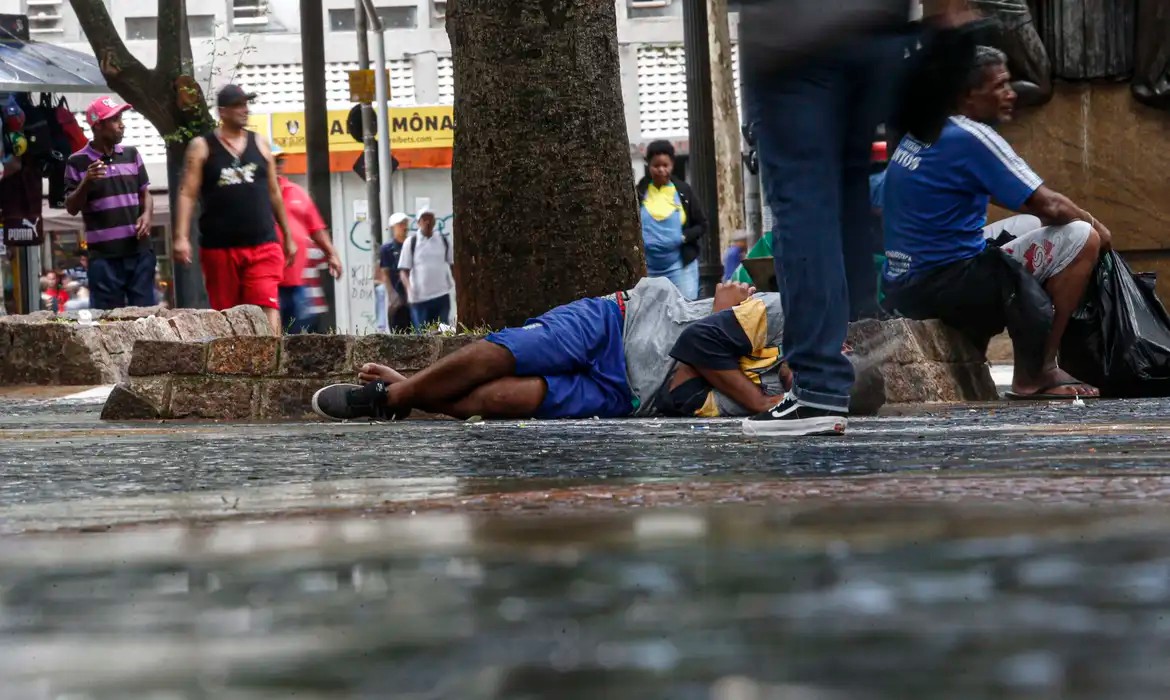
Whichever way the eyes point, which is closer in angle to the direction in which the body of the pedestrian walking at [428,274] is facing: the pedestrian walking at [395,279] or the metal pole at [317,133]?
the metal pole

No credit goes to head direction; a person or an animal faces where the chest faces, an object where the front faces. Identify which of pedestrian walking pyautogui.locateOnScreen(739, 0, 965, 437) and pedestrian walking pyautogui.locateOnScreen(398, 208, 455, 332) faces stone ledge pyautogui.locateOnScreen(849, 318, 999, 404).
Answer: pedestrian walking pyautogui.locateOnScreen(398, 208, 455, 332)

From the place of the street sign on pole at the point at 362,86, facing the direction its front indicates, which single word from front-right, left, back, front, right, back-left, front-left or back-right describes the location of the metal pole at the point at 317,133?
front

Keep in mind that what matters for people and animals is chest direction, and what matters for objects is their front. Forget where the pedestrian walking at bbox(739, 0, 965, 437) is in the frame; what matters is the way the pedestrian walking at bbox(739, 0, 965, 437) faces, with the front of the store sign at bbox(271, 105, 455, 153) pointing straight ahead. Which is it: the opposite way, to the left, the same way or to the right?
to the right

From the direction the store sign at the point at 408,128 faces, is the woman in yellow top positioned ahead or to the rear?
ahead

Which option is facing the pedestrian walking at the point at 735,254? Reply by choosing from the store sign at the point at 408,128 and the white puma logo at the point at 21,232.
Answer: the store sign at the point at 408,128

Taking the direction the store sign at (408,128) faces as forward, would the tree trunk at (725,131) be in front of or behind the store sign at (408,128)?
in front

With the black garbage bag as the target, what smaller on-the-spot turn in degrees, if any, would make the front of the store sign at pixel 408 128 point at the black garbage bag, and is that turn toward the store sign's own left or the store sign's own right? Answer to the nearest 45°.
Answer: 0° — it already faces it

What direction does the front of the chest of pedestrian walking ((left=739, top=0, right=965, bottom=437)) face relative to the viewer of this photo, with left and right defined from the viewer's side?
facing to the left of the viewer

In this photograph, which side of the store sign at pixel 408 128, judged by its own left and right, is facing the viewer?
front

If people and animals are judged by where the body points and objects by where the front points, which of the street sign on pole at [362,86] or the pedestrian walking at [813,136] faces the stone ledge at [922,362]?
the street sign on pole

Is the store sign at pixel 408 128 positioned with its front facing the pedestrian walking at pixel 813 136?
yes
